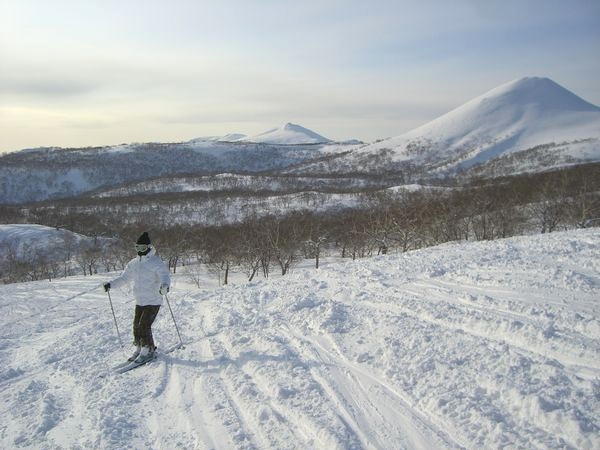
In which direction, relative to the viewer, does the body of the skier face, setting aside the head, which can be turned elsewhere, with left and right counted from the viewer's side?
facing the viewer and to the left of the viewer
